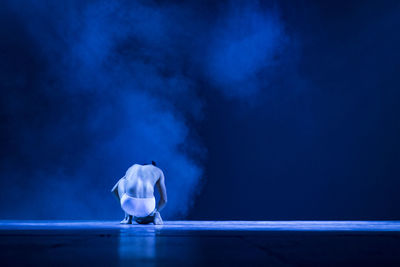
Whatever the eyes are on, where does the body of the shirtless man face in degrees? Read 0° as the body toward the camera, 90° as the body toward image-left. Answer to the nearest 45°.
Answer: approximately 180°
